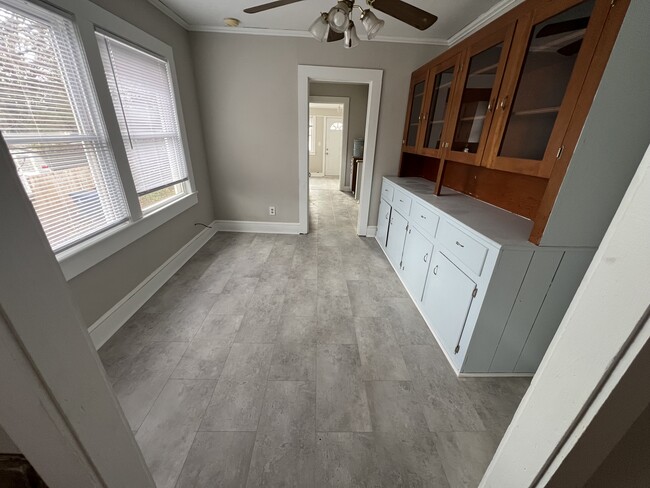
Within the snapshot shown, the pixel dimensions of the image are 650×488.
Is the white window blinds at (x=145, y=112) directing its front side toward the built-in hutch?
yes

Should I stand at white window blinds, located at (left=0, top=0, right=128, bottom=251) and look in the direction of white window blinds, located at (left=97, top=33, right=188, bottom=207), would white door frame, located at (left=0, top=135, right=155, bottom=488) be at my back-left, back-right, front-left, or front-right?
back-right

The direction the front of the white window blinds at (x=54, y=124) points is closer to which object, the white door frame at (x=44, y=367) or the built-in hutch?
the built-in hutch

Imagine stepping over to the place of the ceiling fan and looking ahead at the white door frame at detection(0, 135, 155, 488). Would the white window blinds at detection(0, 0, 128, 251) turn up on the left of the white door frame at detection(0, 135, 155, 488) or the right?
right

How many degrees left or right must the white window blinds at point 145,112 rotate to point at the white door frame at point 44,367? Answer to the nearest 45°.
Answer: approximately 45° to its right

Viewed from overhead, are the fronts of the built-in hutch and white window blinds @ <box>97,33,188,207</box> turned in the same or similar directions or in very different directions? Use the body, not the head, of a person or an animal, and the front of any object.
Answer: very different directions

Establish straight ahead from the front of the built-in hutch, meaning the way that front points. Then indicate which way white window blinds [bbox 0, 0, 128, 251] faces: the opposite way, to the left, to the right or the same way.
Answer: the opposite way

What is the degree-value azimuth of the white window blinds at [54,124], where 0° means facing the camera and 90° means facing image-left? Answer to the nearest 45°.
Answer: approximately 315°

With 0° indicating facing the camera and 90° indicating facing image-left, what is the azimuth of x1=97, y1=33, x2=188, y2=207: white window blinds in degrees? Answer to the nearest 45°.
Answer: approximately 315°

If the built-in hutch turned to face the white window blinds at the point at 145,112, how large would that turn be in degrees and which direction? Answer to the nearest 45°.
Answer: approximately 45° to its right

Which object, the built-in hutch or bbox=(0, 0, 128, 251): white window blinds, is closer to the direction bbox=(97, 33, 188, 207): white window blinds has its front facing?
the built-in hutch

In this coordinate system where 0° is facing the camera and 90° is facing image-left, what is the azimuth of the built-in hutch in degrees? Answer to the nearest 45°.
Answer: approximately 45°

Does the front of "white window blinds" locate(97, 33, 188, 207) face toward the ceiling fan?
yes
